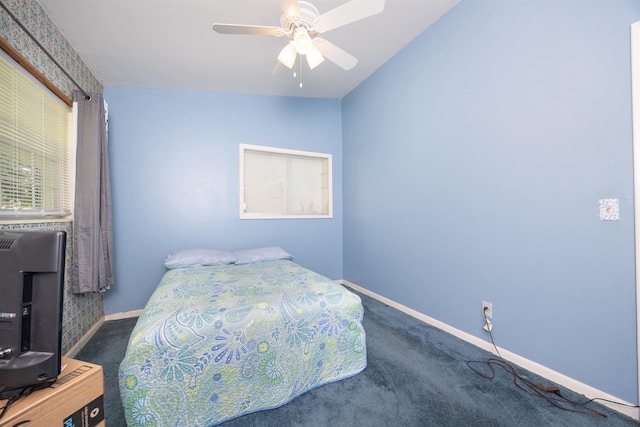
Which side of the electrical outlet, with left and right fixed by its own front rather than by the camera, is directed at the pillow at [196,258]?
front

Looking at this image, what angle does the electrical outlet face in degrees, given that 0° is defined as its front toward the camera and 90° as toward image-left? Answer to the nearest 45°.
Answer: approximately 45°

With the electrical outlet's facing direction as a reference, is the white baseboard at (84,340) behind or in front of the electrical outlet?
in front

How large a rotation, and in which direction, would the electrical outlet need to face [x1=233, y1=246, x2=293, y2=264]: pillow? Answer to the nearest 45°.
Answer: approximately 45° to its right
